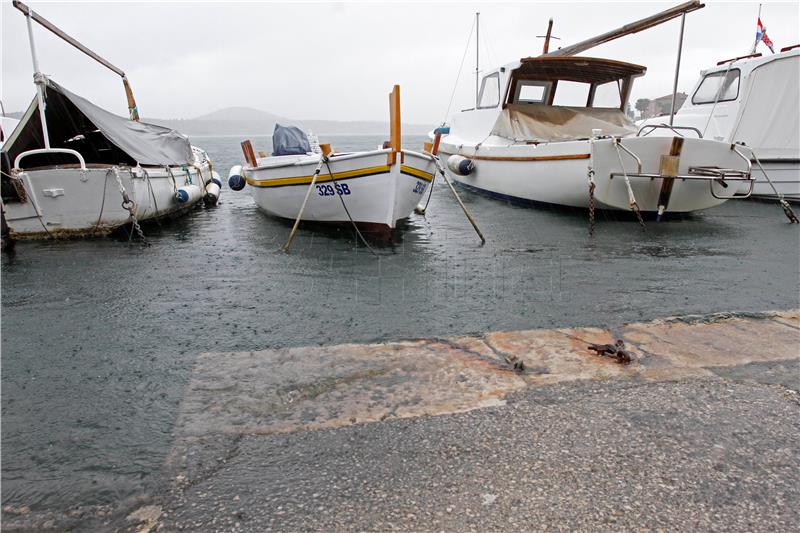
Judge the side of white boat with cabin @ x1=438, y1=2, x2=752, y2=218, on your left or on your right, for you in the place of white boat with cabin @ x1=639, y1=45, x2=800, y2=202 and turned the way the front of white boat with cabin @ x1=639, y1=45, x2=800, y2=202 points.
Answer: on your left

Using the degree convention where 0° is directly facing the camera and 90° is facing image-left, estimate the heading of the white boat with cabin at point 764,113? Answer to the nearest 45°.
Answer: approximately 135°

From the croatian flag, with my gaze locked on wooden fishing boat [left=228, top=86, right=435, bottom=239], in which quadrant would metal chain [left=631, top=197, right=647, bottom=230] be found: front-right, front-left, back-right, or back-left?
front-left

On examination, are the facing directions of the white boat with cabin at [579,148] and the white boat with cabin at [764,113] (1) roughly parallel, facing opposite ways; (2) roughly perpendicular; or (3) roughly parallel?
roughly parallel

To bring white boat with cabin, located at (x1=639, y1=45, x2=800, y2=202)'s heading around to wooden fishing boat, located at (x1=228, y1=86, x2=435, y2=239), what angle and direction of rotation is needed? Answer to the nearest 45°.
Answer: approximately 90° to its left

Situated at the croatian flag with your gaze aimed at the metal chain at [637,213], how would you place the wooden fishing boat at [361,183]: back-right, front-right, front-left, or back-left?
front-right

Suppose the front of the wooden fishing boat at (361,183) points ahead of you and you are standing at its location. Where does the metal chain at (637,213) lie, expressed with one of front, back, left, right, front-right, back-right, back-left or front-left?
front-left

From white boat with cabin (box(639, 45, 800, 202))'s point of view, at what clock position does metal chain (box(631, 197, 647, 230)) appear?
The metal chain is roughly at 8 o'clock from the white boat with cabin.

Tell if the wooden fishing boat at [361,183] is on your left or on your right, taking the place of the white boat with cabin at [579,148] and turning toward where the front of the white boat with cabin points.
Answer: on your left

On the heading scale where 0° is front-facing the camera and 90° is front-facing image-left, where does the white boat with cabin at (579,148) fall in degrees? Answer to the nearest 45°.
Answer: approximately 135°

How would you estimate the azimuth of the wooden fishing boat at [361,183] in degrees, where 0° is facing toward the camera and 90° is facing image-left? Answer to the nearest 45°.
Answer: approximately 315°
